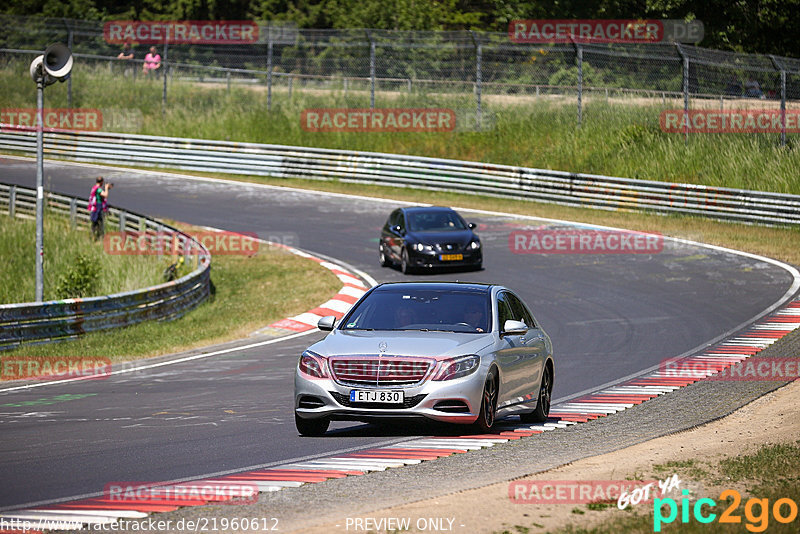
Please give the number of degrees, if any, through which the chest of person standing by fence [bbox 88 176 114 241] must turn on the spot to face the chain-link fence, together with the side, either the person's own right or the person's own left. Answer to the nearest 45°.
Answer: approximately 45° to the person's own left

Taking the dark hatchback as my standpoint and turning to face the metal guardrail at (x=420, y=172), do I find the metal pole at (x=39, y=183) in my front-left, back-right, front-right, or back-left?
back-left

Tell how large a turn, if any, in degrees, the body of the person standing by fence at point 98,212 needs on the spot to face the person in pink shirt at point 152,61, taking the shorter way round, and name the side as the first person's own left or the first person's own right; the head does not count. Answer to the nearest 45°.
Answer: approximately 90° to the first person's own left

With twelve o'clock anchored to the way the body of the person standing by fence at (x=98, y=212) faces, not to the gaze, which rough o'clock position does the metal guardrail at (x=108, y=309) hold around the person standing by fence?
The metal guardrail is roughly at 3 o'clock from the person standing by fence.

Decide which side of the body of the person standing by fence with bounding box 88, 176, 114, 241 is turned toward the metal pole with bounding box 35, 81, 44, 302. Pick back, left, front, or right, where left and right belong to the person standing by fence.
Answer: right

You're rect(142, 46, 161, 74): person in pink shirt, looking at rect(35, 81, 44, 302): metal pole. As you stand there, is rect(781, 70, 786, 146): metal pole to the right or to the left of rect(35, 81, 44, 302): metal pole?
left

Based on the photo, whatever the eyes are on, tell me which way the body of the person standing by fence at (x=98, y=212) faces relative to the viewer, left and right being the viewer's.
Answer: facing to the right of the viewer

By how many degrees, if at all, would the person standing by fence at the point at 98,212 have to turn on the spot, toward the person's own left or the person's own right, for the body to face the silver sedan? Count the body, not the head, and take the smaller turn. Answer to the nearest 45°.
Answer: approximately 90° to the person's own right
